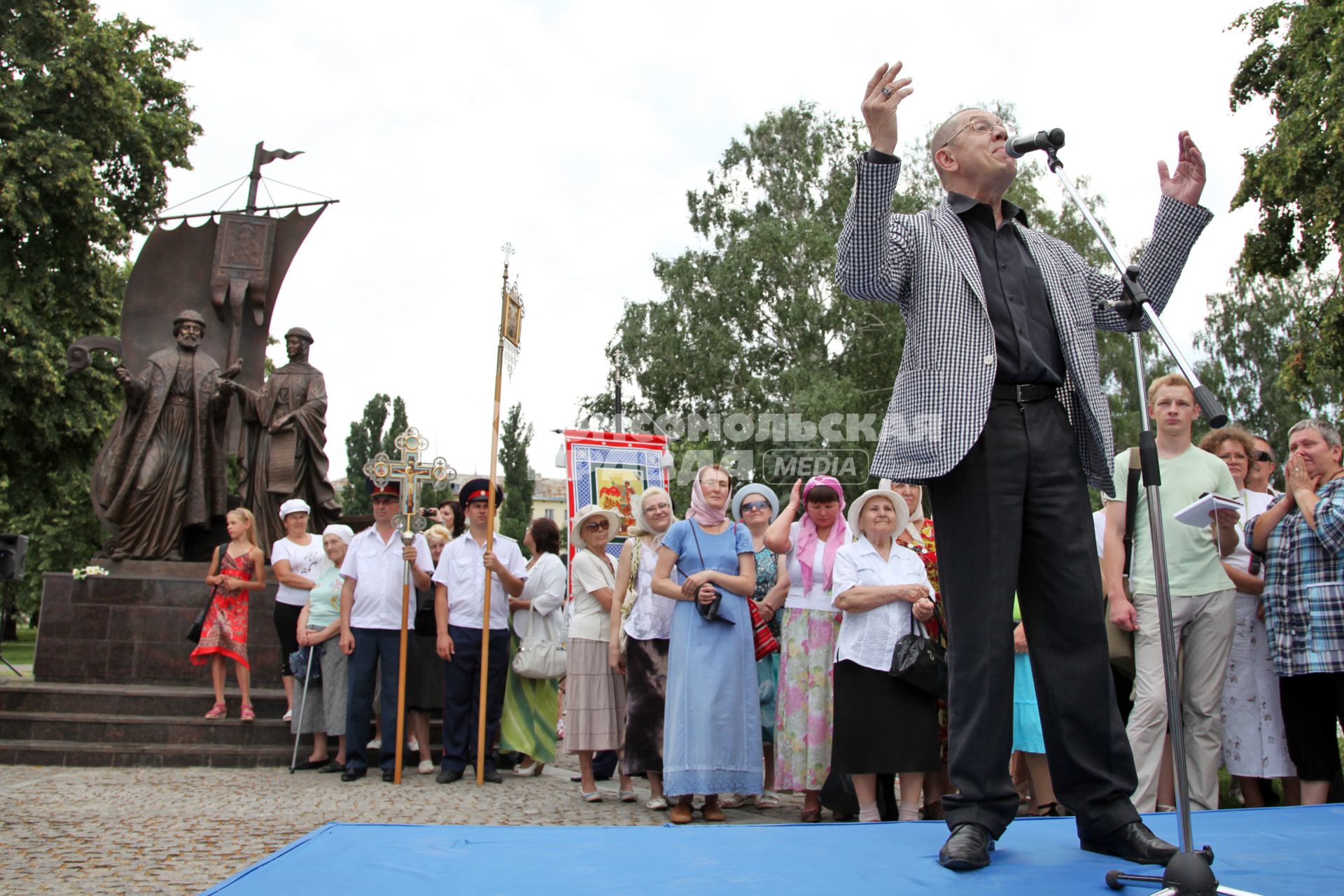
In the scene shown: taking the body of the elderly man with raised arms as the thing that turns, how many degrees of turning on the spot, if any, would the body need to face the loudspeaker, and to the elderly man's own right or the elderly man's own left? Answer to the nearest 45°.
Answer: approximately 180°

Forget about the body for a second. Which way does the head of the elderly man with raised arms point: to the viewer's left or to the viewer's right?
to the viewer's right

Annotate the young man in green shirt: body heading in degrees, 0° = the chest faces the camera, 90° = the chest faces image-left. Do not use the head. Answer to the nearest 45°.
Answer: approximately 0°

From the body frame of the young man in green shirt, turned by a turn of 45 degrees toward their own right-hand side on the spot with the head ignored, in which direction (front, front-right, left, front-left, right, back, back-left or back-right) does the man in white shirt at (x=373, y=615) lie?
front-right

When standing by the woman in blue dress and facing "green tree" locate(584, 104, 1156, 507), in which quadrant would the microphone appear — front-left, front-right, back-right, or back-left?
back-right

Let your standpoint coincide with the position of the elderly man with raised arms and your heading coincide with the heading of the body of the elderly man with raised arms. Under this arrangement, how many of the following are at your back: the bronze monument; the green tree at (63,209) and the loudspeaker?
3

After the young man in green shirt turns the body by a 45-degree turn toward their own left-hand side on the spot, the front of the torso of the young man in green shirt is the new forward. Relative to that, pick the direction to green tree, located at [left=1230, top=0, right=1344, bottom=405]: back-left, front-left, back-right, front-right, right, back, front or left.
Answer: back-left

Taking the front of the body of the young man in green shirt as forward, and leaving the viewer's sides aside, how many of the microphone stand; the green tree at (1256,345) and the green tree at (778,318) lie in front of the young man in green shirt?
1

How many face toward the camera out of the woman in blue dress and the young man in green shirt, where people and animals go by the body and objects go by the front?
2

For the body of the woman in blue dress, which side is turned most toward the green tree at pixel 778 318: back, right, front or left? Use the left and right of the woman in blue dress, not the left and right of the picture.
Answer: back

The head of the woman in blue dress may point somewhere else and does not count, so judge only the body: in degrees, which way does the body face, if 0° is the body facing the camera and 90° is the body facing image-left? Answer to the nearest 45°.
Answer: approximately 0°
